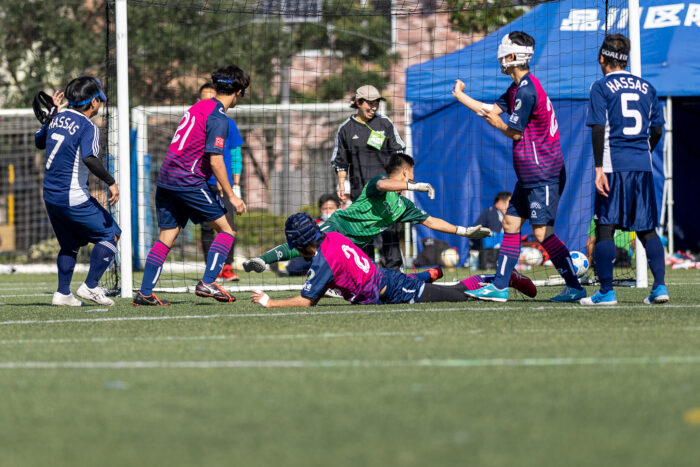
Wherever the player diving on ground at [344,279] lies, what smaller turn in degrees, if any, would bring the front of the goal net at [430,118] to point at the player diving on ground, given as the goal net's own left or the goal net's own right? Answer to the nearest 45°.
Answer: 0° — it already faces them

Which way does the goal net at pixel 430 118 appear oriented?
toward the camera

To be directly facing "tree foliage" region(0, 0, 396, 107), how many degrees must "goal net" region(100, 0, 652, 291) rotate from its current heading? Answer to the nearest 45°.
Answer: approximately 135° to its right

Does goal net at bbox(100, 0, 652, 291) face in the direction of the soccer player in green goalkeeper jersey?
yes

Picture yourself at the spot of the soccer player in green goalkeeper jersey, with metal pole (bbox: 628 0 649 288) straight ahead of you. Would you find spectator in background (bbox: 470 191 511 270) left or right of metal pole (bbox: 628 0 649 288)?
left

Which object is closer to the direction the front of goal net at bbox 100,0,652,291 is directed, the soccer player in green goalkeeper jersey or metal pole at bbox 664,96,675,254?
the soccer player in green goalkeeper jersey

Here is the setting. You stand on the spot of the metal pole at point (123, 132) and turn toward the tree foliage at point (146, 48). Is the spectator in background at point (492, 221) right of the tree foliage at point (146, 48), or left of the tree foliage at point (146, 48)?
right
